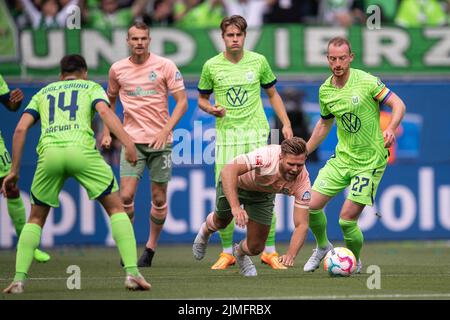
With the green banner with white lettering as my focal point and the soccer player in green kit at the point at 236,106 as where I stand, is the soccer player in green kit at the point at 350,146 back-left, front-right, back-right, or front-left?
back-right

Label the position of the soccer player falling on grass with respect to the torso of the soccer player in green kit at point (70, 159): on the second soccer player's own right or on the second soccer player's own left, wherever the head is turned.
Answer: on the second soccer player's own right

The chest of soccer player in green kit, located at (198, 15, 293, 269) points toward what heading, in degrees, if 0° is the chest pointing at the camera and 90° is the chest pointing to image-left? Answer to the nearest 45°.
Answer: approximately 0°

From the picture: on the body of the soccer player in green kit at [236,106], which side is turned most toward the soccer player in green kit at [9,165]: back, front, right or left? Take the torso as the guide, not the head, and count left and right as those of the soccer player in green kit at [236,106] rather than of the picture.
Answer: right

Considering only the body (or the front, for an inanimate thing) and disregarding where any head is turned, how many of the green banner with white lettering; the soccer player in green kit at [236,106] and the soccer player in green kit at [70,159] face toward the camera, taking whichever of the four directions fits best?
2

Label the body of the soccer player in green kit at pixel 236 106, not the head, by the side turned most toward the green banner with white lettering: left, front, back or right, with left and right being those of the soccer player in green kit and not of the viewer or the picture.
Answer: back

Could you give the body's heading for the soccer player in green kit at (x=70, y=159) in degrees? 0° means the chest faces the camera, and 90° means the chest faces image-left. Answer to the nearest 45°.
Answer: approximately 180°

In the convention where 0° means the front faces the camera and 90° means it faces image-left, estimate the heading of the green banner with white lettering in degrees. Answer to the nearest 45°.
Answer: approximately 0°

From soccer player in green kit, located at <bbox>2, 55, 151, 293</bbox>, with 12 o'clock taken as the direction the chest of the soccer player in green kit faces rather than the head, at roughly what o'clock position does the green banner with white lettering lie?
The green banner with white lettering is roughly at 1 o'clock from the soccer player in green kit.

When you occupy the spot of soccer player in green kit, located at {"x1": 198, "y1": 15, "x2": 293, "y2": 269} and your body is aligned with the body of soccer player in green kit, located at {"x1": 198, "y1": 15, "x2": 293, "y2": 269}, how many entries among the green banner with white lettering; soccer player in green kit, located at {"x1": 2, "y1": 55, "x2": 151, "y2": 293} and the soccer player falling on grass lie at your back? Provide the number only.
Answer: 1

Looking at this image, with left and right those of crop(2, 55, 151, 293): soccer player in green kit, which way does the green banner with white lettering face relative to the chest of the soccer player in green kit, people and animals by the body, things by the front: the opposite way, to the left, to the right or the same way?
the opposite way

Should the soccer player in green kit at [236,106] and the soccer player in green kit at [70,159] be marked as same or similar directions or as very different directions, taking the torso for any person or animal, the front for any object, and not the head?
very different directions
